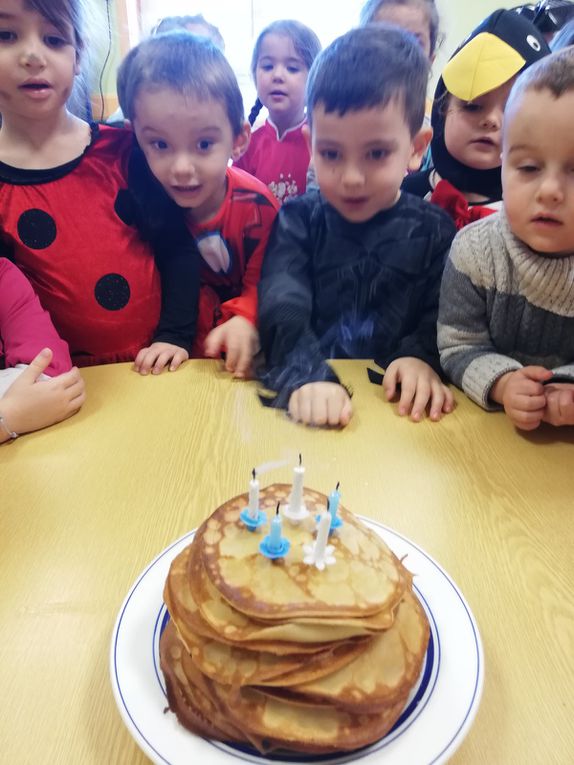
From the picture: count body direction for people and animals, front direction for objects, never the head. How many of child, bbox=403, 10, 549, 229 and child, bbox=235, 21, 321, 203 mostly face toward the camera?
2

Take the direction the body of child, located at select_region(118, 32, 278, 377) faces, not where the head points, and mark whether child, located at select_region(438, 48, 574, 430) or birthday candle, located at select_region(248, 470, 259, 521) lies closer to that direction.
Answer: the birthday candle

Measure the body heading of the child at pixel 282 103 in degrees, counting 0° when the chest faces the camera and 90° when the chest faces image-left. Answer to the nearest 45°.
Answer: approximately 0°

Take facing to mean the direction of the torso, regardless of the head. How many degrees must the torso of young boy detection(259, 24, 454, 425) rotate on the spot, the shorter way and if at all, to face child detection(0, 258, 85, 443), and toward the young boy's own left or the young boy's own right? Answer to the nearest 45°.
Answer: approximately 45° to the young boy's own right

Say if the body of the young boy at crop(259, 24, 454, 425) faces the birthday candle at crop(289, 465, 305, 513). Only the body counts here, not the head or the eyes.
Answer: yes

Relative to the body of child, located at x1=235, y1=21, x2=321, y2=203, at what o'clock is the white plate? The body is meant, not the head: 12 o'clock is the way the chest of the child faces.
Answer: The white plate is roughly at 12 o'clock from the child.

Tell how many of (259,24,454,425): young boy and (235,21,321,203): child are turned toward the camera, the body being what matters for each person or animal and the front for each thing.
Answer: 2
